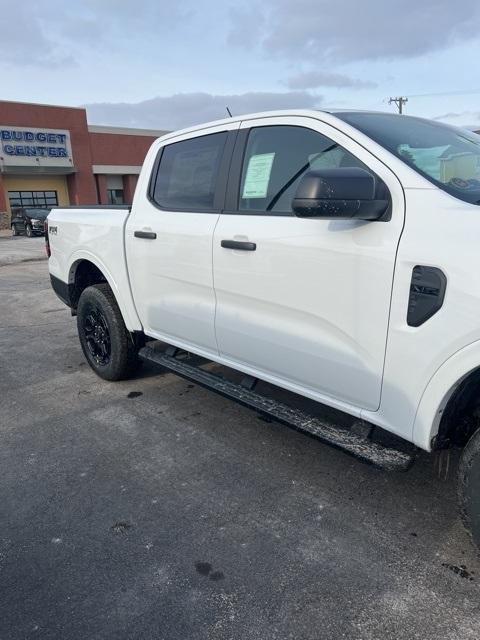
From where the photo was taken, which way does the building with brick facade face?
toward the camera

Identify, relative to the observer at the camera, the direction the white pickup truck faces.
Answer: facing the viewer and to the right of the viewer

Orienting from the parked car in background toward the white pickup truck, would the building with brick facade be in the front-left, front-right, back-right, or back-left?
back-left

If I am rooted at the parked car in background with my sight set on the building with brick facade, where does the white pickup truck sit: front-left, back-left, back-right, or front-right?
back-right

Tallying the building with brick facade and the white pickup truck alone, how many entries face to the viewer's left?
0

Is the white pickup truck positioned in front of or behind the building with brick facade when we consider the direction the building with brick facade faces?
in front

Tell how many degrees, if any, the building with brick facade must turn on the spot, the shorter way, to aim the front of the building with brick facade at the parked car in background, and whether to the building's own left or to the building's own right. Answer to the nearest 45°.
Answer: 0° — it already faces it
